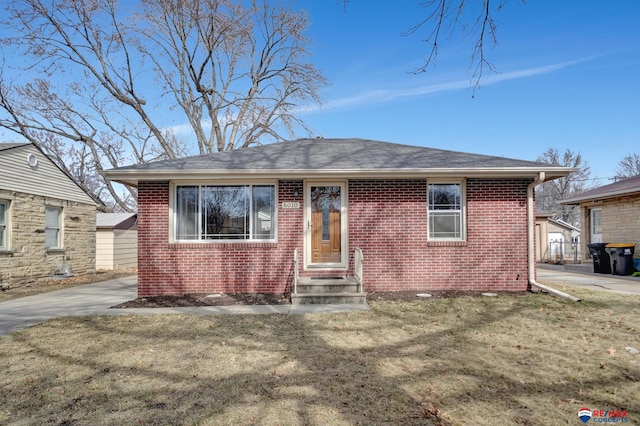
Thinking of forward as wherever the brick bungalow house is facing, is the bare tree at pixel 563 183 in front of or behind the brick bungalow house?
behind

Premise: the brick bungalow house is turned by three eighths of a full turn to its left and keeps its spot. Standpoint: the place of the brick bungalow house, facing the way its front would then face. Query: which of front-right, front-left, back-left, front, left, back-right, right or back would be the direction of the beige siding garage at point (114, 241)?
left

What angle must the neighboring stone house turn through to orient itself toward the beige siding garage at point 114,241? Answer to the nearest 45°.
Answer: approximately 180°

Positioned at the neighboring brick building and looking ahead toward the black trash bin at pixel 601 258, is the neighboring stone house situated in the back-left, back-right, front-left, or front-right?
front-right

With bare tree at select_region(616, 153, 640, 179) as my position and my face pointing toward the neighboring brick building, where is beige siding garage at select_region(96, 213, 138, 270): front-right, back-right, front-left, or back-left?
front-right

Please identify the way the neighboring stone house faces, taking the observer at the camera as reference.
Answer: facing the viewer and to the left of the viewer

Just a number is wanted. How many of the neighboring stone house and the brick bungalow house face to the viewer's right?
0

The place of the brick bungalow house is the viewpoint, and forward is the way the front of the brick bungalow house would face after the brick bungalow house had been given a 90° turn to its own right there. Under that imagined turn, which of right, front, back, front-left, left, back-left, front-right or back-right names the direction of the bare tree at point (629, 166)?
back-right

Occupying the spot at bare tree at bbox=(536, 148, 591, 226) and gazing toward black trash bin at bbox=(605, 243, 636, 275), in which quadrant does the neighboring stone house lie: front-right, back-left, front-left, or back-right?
front-right

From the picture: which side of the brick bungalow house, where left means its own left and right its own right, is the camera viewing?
front

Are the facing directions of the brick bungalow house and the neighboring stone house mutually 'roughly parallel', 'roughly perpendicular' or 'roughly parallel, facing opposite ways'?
roughly parallel
